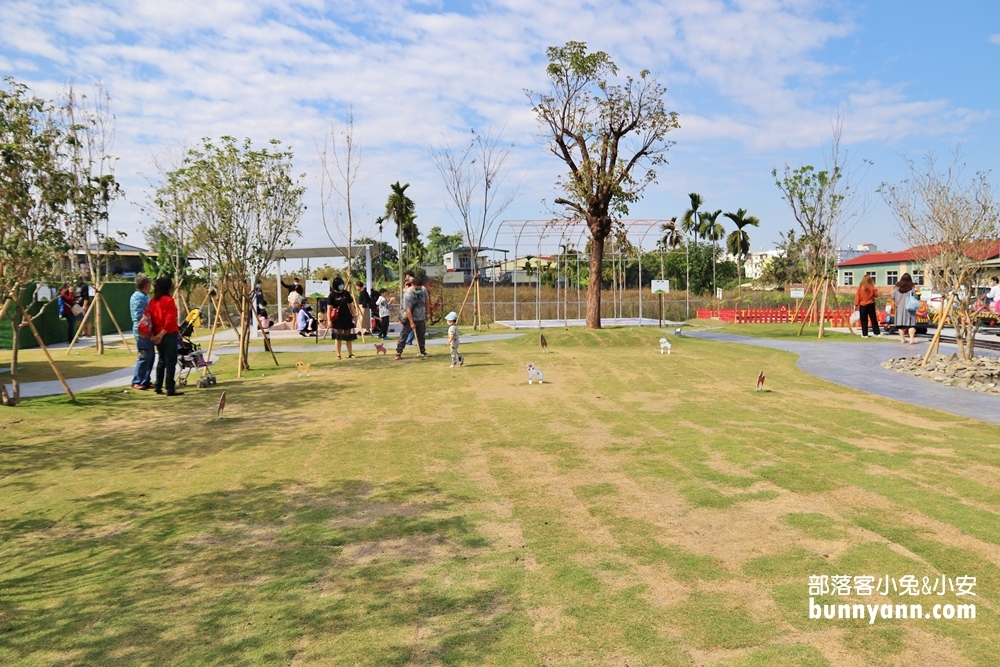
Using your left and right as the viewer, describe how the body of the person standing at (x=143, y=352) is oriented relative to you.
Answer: facing to the right of the viewer

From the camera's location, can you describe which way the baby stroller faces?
facing to the right of the viewer

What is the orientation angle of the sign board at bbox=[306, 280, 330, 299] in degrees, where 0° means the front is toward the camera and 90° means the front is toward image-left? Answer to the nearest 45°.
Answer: approximately 0°

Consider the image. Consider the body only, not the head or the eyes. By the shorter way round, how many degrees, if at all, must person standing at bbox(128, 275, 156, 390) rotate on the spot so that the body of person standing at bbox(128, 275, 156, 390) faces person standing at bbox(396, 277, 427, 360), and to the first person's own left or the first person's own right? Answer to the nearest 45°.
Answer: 0° — they already face them

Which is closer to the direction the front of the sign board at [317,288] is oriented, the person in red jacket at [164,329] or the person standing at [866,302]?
the person in red jacket

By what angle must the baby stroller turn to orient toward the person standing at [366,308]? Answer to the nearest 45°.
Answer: approximately 45° to its left

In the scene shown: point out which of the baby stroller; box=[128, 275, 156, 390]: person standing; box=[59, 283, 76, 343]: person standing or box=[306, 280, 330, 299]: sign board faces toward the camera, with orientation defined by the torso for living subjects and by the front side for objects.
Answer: the sign board
